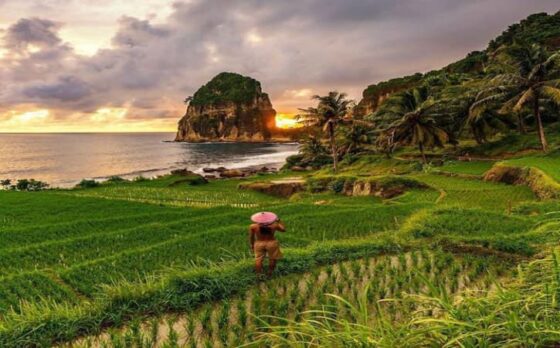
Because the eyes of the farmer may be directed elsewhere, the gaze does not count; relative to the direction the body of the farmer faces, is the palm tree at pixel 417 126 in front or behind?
in front

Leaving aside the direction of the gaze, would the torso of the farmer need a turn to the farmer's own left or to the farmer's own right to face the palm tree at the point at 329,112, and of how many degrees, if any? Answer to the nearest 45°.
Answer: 0° — they already face it

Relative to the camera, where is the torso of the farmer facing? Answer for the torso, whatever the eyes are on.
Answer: away from the camera

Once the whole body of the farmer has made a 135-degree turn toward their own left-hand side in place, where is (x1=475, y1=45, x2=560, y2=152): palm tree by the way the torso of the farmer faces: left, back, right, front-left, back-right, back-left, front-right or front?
back
